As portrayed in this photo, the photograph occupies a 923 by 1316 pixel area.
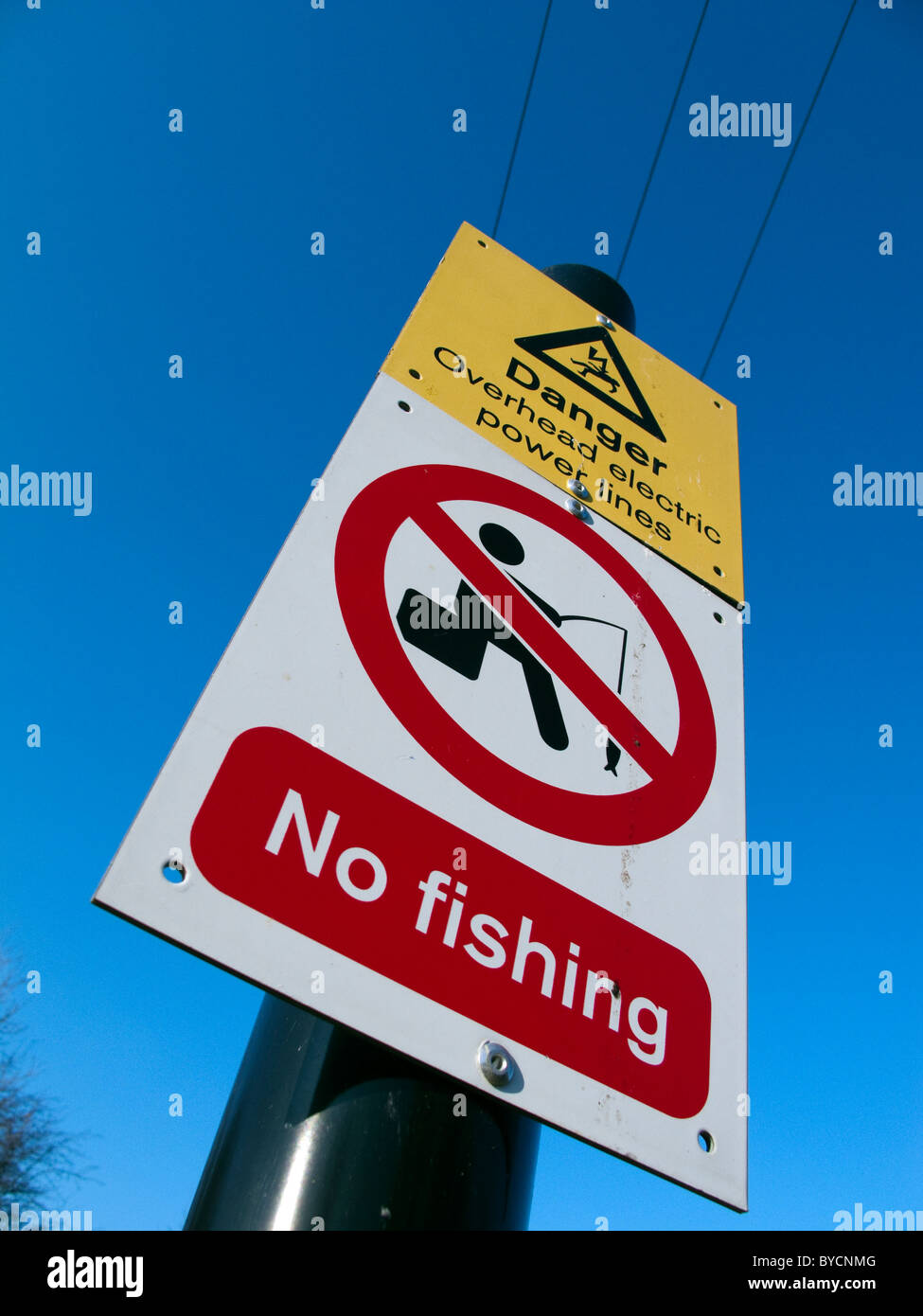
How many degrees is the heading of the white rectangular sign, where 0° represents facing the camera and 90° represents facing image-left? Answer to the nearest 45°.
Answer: approximately 0°
